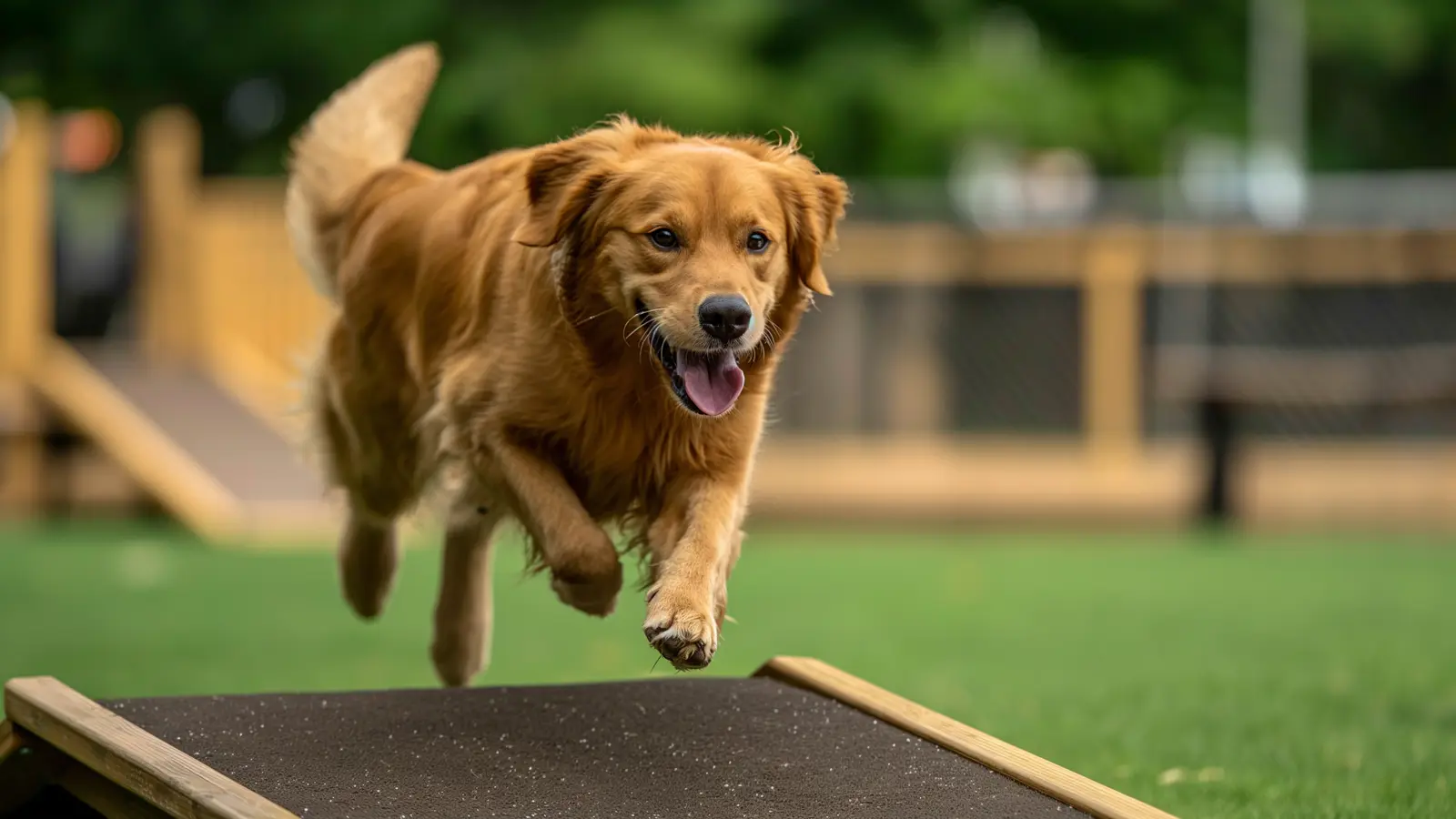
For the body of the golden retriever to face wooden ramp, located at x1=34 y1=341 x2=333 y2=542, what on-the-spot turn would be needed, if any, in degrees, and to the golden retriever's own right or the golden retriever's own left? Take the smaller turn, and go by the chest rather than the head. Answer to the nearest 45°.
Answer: approximately 135° to the golden retriever's own left

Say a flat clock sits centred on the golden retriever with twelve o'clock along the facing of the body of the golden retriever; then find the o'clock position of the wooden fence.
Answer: The wooden fence is roughly at 8 o'clock from the golden retriever.

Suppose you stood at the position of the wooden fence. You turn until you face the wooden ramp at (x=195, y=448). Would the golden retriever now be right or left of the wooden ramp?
left

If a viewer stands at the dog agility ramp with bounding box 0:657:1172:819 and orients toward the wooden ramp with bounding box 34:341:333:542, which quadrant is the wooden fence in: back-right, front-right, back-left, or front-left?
front-right

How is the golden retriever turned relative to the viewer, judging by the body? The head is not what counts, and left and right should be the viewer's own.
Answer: facing the viewer and to the right of the viewer

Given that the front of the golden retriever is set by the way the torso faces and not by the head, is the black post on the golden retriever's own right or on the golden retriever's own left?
on the golden retriever's own left

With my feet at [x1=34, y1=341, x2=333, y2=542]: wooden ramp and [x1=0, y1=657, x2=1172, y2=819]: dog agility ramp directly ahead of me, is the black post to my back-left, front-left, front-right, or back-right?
front-left

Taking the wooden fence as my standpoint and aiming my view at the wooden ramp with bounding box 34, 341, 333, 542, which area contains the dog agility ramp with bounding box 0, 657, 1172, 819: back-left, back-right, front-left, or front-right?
front-left

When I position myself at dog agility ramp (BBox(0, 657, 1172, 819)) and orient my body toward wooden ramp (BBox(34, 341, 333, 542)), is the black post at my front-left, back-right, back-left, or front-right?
front-right
